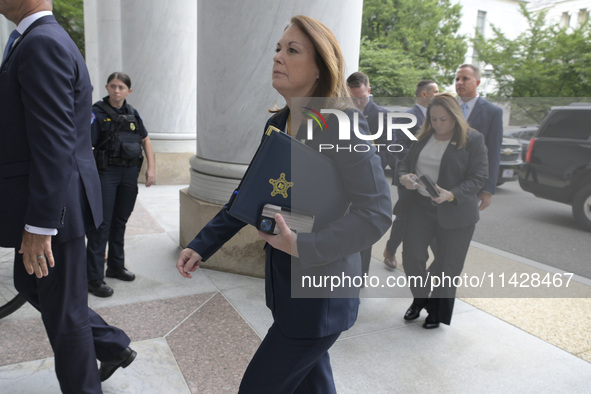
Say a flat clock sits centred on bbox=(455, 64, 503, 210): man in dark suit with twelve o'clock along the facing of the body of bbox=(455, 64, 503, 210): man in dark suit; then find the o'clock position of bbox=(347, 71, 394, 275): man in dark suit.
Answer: bbox=(347, 71, 394, 275): man in dark suit is roughly at 2 o'clock from bbox=(455, 64, 503, 210): man in dark suit.

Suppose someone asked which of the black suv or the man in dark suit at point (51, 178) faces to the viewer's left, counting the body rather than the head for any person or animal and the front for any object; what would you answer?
the man in dark suit

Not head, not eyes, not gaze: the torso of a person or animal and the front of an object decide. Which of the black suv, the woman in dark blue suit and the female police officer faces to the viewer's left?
the woman in dark blue suit

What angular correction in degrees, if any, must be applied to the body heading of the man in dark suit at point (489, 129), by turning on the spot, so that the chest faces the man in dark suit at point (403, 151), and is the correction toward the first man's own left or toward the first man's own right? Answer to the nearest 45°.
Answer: approximately 90° to the first man's own right

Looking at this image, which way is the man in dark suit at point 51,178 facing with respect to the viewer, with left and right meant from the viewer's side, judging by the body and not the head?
facing to the left of the viewer

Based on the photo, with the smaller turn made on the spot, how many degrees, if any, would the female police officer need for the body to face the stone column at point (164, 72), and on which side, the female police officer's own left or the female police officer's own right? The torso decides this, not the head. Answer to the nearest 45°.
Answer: approximately 135° to the female police officer's own left

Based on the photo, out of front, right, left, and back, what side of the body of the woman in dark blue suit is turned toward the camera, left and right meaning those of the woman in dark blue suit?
left

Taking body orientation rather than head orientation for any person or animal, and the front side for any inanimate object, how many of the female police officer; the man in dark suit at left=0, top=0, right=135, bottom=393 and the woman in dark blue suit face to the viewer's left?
2

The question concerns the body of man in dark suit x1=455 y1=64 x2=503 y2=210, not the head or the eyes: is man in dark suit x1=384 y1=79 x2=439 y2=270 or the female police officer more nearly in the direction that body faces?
the female police officer

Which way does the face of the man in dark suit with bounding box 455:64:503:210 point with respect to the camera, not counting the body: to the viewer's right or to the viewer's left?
to the viewer's left

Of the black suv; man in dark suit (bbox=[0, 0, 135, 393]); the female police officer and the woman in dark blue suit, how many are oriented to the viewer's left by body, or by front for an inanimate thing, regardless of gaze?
2
